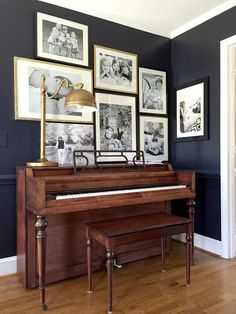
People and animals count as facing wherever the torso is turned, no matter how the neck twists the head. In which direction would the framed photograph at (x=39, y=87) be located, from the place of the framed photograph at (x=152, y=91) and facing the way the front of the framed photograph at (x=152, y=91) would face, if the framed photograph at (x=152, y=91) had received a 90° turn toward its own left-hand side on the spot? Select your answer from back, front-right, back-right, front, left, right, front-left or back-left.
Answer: back

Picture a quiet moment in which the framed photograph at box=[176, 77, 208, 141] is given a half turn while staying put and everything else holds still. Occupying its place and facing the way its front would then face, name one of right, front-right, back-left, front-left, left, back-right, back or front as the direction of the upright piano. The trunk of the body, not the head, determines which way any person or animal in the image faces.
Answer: back

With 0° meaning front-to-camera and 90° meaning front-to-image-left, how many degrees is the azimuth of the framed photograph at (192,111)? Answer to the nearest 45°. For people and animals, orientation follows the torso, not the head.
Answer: approximately 45°

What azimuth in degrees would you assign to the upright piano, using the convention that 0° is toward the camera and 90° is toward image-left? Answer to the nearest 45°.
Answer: approximately 315°

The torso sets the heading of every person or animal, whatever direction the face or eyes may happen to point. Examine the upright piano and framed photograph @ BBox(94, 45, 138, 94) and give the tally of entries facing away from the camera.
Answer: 0

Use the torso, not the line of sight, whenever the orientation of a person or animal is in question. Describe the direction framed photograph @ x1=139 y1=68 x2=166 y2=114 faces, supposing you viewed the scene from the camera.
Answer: facing the viewer and to the right of the viewer

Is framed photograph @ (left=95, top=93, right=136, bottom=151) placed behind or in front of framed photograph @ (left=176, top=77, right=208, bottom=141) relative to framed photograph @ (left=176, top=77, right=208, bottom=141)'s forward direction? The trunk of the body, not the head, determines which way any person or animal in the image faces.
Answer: in front

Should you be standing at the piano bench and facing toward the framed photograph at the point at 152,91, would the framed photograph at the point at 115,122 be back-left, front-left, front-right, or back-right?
front-left

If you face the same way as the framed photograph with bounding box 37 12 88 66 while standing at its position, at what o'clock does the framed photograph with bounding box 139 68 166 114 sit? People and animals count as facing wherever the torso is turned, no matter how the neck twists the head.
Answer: the framed photograph with bounding box 139 68 166 114 is roughly at 10 o'clock from the framed photograph with bounding box 37 12 88 66.

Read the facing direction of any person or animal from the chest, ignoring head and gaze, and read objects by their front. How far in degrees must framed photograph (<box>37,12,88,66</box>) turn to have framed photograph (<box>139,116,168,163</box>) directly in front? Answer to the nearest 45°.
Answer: approximately 45° to its left

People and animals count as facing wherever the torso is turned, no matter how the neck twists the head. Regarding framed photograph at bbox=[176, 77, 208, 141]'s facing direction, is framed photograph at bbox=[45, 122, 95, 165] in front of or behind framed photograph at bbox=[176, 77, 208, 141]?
in front

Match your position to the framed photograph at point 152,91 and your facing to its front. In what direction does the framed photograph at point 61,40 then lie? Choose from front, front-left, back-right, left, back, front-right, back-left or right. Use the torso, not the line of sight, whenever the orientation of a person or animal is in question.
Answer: right
